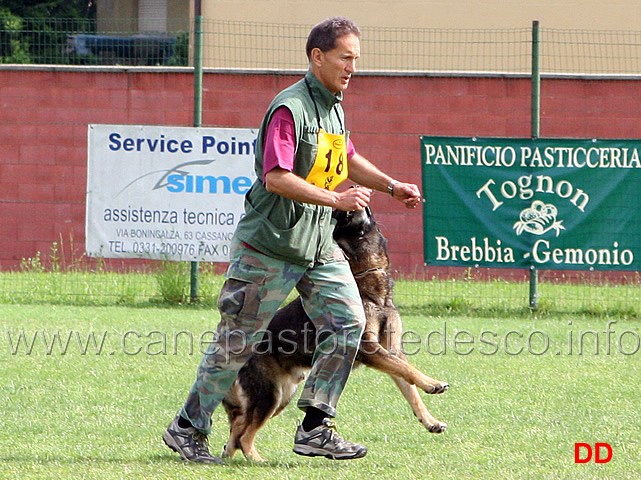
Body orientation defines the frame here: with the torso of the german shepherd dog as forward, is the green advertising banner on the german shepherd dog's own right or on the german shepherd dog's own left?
on the german shepherd dog's own left

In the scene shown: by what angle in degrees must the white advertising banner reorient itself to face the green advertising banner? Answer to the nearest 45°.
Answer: approximately 90° to its left

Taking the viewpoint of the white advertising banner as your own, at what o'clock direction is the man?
The man is roughly at 12 o'clock from the white advertising banner.

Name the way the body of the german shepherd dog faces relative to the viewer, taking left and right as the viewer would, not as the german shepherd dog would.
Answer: facing to the right of the viewer

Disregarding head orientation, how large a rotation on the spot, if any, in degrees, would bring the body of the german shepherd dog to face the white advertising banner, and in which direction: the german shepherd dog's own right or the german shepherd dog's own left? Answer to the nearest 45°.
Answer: approximately 90° to the german shepherd dog's own left

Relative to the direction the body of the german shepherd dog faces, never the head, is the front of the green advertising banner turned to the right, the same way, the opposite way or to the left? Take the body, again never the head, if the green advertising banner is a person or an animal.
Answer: to the right

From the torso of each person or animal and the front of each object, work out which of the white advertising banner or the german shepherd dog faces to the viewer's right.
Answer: the german shepherd dog

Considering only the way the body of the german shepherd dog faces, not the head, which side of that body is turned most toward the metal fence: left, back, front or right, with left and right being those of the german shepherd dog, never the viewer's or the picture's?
left

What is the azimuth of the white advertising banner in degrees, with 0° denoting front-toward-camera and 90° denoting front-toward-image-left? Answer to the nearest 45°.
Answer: approximately 0°

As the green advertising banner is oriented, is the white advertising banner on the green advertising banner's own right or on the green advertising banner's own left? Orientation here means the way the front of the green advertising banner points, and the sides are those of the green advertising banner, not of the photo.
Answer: on the green advertising banner's own right
